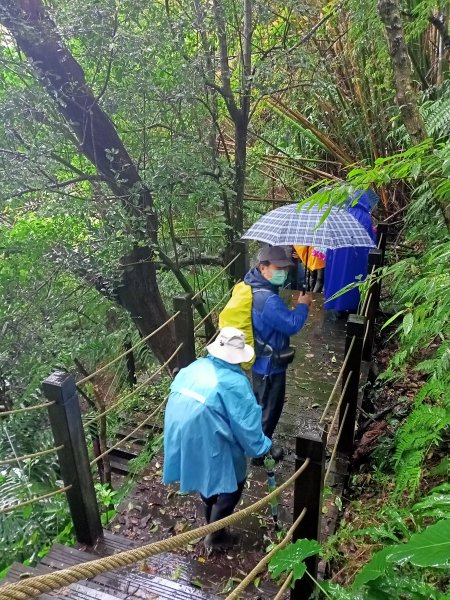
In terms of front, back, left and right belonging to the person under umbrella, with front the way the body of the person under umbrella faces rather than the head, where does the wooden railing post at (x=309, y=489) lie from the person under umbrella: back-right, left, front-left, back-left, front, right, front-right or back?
right

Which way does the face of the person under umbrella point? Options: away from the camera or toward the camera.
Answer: toward the camera

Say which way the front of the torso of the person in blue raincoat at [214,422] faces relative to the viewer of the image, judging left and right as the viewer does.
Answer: facing away from the viewer and to the right of the viewer

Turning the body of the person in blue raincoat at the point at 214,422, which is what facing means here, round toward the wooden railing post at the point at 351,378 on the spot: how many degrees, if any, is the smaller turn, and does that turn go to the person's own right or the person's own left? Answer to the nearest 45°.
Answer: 0° — they already face it

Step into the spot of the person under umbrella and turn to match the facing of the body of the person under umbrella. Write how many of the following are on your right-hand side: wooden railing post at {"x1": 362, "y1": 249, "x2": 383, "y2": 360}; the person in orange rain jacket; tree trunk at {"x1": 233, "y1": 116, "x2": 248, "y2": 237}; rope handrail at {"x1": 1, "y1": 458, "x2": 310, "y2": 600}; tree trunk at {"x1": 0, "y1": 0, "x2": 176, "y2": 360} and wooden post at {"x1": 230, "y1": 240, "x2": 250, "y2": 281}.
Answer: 1

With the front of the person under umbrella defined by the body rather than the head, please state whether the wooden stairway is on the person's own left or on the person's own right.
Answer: on the person's own right

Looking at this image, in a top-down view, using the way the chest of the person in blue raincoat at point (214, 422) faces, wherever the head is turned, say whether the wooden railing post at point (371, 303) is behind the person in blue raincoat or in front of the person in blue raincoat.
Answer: in front

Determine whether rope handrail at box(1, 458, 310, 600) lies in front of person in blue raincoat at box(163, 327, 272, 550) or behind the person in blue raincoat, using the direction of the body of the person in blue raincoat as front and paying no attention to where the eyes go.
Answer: behind

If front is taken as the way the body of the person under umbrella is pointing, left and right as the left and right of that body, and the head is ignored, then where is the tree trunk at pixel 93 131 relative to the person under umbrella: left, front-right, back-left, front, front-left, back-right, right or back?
back-left

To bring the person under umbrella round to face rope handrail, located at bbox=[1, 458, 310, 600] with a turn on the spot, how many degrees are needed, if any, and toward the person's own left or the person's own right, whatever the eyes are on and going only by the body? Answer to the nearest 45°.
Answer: approximately 90° to the person's own right

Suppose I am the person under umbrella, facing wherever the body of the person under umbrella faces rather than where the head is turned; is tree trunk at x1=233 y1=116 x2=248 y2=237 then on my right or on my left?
on my left

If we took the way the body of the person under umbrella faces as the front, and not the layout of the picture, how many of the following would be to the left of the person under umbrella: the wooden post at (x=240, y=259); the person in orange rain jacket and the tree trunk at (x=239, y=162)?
3

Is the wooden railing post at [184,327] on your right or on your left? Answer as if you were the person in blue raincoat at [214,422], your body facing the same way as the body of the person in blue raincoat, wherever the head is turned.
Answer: on your left

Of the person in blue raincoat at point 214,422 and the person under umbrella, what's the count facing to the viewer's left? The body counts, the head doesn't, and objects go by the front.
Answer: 0

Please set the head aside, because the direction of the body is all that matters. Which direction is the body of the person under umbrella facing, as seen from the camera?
to the viewer's right
